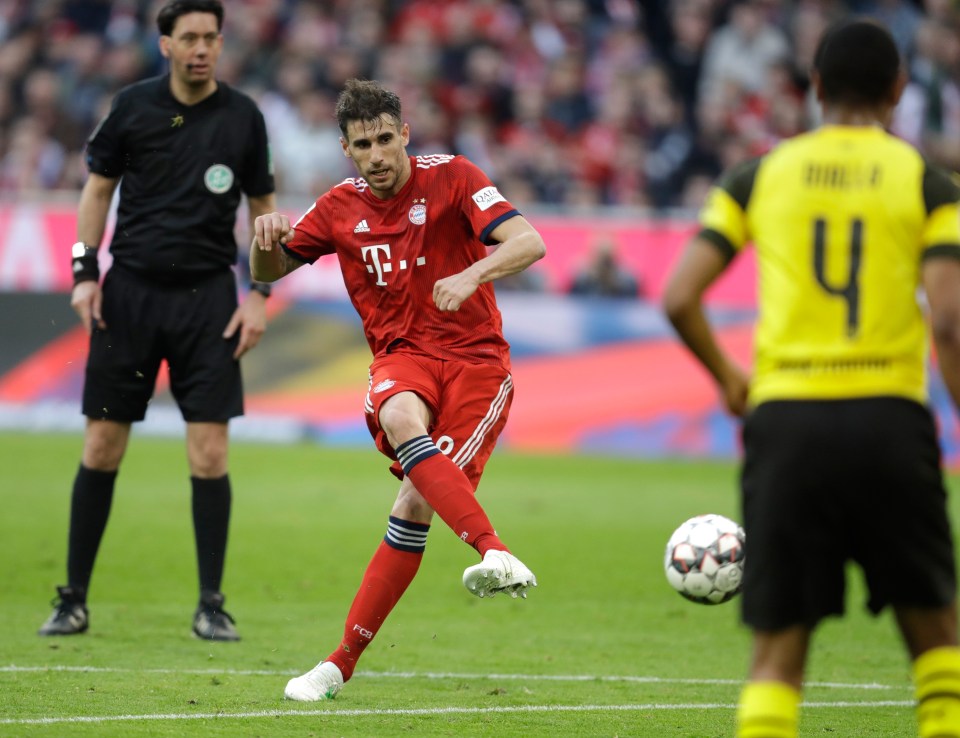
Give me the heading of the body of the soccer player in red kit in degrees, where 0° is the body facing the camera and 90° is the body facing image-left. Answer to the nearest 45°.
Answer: approximately 0°

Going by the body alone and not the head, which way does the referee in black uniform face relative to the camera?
toward the camera

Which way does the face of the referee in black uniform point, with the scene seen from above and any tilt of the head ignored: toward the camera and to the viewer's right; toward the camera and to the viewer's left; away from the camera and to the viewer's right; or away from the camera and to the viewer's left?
toward the camera and to the viewer's right

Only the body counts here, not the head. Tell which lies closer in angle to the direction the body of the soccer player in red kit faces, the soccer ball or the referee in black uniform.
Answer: the soccer ball

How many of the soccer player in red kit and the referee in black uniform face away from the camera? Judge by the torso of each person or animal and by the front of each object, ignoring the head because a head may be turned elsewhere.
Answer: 0

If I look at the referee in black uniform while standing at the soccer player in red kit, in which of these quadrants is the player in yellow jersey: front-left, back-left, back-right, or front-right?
back-left

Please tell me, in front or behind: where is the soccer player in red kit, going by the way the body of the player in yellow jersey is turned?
in front

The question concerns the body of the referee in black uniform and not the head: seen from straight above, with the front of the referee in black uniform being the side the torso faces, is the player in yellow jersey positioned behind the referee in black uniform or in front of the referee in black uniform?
in front

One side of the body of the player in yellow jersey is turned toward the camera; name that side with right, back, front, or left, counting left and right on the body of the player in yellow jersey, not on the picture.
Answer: back

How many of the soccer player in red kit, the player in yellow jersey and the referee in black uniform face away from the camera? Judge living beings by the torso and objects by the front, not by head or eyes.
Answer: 1

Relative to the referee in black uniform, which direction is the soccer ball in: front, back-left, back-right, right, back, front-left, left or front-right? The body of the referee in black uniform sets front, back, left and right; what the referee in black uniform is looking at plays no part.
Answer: front-left

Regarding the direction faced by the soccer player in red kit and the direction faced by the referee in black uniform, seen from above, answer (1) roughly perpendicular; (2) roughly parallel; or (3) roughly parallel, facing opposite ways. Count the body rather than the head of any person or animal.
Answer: roughly parallel

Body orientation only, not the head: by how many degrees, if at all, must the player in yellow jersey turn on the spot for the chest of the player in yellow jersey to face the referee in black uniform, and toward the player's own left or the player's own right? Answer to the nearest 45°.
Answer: approximately 45° to the player's own left

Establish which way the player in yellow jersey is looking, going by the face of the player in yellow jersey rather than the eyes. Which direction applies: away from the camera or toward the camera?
away from the camera

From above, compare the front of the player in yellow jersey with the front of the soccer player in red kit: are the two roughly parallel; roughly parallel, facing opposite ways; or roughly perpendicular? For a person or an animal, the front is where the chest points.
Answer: roughly parallel, facing opposite ways

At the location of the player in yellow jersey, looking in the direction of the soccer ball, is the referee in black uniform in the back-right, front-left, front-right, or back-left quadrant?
front-left
